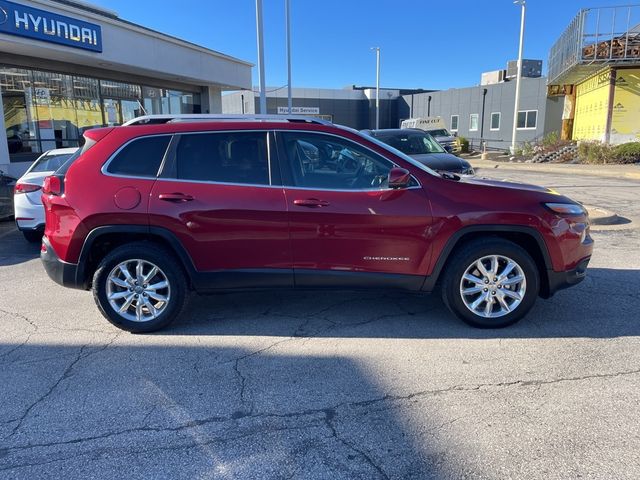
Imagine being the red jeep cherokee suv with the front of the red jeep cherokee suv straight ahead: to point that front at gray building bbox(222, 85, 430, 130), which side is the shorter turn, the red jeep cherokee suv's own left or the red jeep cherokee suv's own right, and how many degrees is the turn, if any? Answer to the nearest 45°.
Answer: approximately 90° to the red jeep cherokee suv's own left

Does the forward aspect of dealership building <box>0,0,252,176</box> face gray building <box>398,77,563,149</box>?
no

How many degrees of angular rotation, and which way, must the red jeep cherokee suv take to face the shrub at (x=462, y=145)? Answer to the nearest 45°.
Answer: approximately 90° to its left

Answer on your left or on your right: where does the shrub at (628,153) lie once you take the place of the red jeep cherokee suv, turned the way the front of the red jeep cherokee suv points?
on your left

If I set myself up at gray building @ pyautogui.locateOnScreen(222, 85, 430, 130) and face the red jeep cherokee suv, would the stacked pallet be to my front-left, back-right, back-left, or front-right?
front-left

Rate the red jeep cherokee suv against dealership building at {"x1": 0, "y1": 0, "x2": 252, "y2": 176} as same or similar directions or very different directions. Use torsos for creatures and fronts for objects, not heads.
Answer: same or similar directions

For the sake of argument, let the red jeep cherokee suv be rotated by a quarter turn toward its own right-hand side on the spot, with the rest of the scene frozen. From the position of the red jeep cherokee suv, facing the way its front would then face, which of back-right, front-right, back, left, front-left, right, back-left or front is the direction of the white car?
back-right

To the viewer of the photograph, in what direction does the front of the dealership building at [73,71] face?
facing the viewer and to the right of the viewer

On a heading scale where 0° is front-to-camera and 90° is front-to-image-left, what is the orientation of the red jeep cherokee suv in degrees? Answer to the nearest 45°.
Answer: approximately 270°

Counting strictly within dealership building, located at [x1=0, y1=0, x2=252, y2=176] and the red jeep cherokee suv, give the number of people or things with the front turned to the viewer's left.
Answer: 0

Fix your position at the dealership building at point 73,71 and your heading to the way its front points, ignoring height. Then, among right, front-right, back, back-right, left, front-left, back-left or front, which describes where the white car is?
front-right

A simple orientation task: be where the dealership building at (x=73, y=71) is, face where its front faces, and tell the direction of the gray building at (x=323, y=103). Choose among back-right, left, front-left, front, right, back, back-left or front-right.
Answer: left

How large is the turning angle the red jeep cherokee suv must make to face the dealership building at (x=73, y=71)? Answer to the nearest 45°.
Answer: approximately 135° to its left

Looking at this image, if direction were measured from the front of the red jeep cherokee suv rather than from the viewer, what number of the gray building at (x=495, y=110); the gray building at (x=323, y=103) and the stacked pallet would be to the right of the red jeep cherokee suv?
0

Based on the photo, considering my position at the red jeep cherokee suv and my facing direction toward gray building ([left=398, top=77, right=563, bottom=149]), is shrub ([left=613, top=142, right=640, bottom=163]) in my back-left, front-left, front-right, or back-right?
front-right

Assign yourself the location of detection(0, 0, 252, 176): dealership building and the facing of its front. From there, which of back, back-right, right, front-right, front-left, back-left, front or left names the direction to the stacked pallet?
front-left

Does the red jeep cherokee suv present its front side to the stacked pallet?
no
